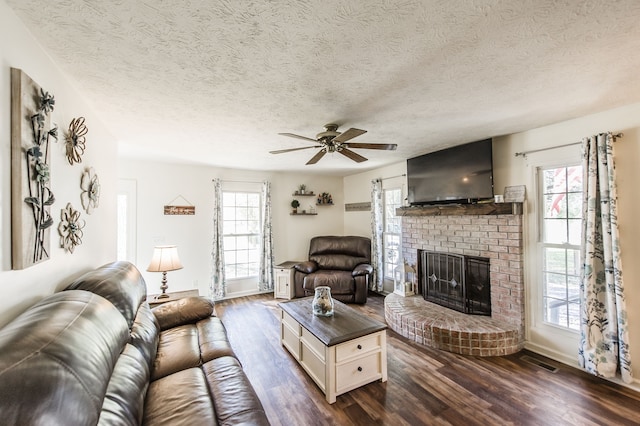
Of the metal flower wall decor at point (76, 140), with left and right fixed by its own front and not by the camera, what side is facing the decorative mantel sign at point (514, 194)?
front

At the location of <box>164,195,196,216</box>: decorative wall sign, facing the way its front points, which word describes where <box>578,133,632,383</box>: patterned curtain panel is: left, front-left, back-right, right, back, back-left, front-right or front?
front-left

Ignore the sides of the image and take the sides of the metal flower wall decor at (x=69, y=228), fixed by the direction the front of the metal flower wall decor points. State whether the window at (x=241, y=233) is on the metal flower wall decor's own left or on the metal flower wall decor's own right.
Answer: on the metal flower wall decor's own left

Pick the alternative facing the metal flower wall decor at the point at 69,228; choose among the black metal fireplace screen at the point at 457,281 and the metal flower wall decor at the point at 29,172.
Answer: the black metal fireplace screen

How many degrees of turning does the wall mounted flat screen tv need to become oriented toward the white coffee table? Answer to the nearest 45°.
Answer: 0° — it already faces it

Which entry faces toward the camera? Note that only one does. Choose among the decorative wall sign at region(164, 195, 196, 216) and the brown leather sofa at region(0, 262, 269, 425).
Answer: the decorative wall sign

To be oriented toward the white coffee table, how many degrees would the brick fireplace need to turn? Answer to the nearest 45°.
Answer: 0° — it already faces it

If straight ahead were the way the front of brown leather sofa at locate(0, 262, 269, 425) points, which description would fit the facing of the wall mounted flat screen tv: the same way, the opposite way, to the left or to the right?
the opposite way

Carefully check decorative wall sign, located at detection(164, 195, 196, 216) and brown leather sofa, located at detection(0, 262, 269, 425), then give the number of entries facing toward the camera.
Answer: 1

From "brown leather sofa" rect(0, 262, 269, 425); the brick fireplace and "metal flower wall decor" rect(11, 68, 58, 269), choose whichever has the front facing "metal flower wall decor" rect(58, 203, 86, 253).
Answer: the brick fireplace

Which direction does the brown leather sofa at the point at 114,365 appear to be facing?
to the viewer's right

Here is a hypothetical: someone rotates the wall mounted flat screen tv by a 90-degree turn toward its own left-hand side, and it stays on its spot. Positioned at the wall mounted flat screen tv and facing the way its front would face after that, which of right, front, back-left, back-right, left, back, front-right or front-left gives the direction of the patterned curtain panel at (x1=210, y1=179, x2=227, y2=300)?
back-right

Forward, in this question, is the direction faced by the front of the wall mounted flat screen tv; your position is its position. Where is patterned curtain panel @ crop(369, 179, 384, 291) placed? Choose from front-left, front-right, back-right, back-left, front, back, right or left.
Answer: right

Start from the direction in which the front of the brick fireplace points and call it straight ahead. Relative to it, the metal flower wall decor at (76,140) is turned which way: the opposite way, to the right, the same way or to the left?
the opposite way

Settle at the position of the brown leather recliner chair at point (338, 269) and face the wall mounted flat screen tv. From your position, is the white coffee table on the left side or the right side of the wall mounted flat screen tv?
right

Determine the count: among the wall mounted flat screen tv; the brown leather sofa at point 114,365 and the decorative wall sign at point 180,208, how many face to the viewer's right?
1

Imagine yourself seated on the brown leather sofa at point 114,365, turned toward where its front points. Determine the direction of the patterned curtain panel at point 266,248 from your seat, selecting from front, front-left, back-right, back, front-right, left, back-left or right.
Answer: front-left
